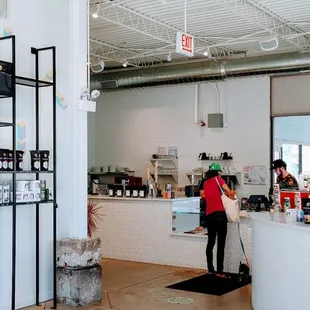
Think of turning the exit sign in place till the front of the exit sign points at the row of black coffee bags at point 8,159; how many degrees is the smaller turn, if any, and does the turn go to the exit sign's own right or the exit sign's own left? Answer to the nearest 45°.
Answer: approximately 90° to the exit sign's own right

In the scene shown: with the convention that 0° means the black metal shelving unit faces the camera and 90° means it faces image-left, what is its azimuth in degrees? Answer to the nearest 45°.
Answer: approximately 315°

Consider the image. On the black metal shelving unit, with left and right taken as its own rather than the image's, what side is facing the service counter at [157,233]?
left

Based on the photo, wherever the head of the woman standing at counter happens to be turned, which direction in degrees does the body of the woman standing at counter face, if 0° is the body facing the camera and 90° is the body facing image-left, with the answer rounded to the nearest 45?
approximately 225°

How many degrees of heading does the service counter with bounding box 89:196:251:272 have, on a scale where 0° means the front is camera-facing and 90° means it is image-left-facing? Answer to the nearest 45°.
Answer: approximately 0°

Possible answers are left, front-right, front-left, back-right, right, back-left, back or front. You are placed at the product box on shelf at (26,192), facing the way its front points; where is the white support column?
back-left

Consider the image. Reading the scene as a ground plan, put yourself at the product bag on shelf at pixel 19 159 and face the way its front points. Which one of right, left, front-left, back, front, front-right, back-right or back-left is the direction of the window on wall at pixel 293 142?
back-left

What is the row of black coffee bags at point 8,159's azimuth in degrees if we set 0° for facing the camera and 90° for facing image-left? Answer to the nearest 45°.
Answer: approximately 0°
